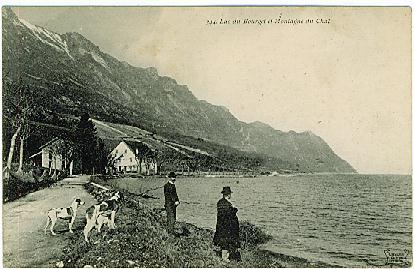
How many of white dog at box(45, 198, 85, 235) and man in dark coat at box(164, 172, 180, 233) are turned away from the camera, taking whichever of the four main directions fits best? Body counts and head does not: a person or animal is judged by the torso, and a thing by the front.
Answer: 0

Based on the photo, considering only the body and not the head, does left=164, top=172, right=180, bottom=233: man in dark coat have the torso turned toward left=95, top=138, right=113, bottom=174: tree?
no

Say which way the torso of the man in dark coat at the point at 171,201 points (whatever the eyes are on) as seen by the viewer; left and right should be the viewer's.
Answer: facing the viewer and to the right of the viewer

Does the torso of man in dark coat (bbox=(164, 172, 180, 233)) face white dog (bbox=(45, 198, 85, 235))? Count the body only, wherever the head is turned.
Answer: no
